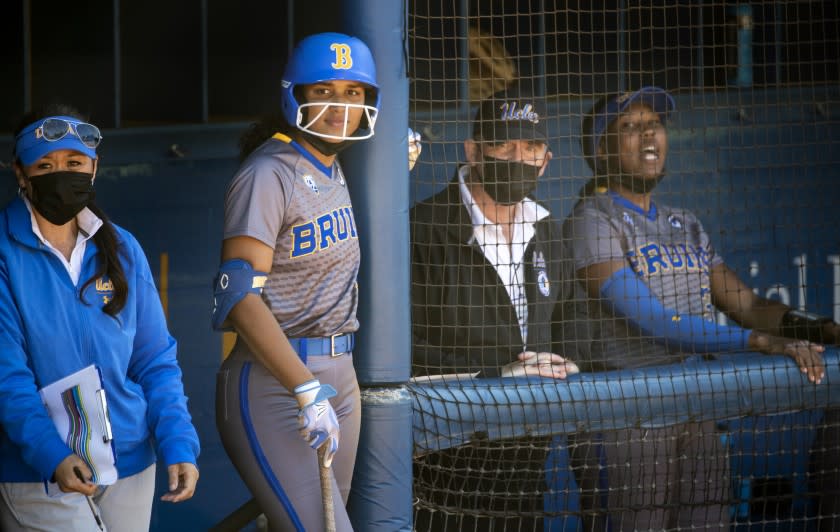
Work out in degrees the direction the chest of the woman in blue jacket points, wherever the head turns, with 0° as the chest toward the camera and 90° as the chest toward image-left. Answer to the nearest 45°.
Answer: approximately 0°

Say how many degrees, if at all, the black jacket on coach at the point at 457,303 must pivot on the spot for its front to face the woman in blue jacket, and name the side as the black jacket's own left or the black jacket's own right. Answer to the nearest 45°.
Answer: approximately 90° to the black jacket's own right
